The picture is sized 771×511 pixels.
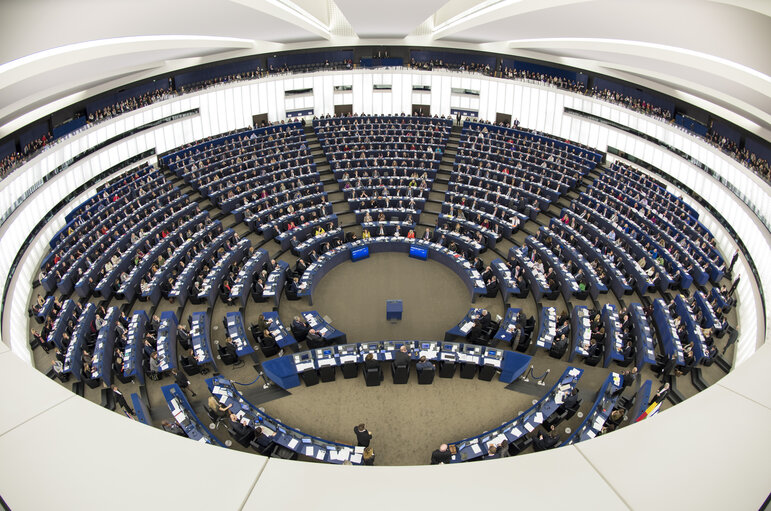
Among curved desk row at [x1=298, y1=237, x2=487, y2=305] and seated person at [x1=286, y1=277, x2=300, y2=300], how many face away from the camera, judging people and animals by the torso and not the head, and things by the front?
0

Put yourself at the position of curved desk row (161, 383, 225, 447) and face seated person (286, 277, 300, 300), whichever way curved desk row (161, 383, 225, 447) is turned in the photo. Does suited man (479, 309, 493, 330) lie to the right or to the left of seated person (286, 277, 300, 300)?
right

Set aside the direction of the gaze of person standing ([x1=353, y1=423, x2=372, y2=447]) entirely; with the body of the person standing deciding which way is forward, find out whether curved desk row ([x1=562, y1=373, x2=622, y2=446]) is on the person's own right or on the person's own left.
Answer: on the person's own right

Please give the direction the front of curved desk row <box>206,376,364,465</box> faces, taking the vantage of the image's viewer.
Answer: facing away from the viewer and to the right of the viewer

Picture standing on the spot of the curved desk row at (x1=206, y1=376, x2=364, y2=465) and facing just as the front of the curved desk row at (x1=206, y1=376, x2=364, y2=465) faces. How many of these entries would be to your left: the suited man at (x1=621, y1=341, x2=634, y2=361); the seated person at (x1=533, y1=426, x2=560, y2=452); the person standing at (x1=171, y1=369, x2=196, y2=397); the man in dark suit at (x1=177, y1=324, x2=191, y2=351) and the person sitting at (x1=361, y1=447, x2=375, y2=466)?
2

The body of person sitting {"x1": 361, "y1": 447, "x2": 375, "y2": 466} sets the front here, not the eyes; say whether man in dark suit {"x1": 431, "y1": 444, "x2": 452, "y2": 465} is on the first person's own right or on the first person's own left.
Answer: on the first person's own right

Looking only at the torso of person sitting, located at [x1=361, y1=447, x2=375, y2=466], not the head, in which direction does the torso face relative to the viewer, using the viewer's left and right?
facing away from the viewer

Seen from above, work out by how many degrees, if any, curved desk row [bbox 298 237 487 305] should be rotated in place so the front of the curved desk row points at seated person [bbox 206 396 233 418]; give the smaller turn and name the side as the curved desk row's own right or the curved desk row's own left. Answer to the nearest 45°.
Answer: approximately 45° to the curved desk row's own right

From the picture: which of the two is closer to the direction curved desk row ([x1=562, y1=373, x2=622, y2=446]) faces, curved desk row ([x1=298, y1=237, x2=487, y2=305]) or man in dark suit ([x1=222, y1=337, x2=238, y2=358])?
the curved desk row

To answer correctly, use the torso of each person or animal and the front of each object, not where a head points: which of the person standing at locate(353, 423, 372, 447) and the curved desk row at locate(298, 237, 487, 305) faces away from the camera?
the person standing

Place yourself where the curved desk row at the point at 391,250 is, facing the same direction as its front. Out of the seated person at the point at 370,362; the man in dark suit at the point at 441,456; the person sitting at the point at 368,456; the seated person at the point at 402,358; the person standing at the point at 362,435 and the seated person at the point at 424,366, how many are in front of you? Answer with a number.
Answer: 6

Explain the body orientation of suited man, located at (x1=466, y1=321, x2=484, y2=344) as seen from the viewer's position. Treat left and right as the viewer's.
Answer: facing away from the viewer and to the left of the viewer

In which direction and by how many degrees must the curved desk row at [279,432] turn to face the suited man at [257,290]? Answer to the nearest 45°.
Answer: approximately 45° to its left

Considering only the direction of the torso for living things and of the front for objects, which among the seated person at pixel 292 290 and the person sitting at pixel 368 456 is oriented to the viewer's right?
the seated person

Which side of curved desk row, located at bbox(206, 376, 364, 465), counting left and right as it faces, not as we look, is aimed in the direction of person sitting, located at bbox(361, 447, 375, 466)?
right

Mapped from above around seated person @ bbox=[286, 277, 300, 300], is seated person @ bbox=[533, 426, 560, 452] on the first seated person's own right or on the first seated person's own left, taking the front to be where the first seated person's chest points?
on the first seated person's own right

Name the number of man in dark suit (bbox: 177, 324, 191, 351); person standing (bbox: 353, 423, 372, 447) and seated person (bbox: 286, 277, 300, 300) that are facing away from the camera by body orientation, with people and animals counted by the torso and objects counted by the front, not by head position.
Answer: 1

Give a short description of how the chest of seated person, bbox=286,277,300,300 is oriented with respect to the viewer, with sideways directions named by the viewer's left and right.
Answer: facing to the right of the viewer
